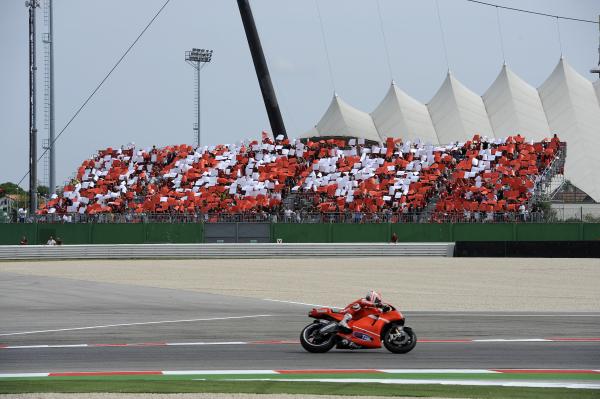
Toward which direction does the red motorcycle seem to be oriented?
to the viewer's right

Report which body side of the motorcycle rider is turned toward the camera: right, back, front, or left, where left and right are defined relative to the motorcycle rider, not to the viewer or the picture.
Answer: right

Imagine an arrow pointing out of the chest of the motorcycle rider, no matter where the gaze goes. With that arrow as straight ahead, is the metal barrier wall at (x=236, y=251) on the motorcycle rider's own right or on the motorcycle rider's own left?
on the motorcycle rider's own left

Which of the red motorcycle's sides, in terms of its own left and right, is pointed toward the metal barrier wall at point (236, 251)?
left
